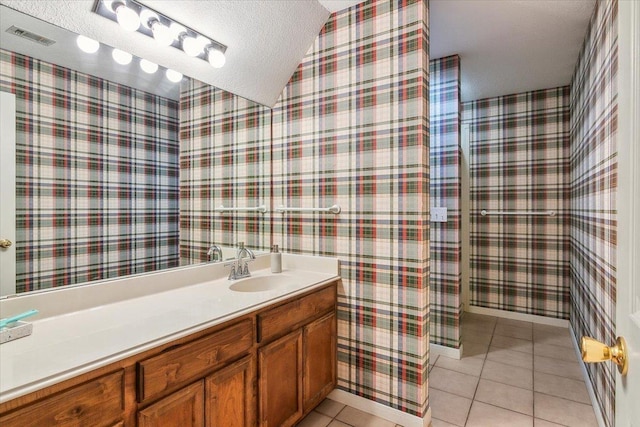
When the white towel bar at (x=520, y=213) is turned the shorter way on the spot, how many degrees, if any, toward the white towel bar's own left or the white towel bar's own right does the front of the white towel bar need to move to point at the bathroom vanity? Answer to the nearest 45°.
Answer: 0° — it already faces it

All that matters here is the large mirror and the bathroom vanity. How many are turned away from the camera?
0

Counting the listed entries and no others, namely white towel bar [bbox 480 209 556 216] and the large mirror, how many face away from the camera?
0

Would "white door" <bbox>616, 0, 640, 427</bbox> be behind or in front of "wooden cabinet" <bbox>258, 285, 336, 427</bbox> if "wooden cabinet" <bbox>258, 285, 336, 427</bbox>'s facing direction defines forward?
in front

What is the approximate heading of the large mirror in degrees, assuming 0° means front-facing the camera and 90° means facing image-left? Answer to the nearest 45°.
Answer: approximately 315°

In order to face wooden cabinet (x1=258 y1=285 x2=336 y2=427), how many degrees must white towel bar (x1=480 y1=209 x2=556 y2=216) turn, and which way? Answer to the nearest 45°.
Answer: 0° — it already faces it

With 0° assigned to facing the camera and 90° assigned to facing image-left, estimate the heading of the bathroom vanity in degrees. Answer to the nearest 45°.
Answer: approximately 315°

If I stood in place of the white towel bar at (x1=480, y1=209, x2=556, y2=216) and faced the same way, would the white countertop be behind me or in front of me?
in front

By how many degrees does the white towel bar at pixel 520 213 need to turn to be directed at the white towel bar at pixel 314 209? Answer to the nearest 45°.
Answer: approximately 45° to its right
